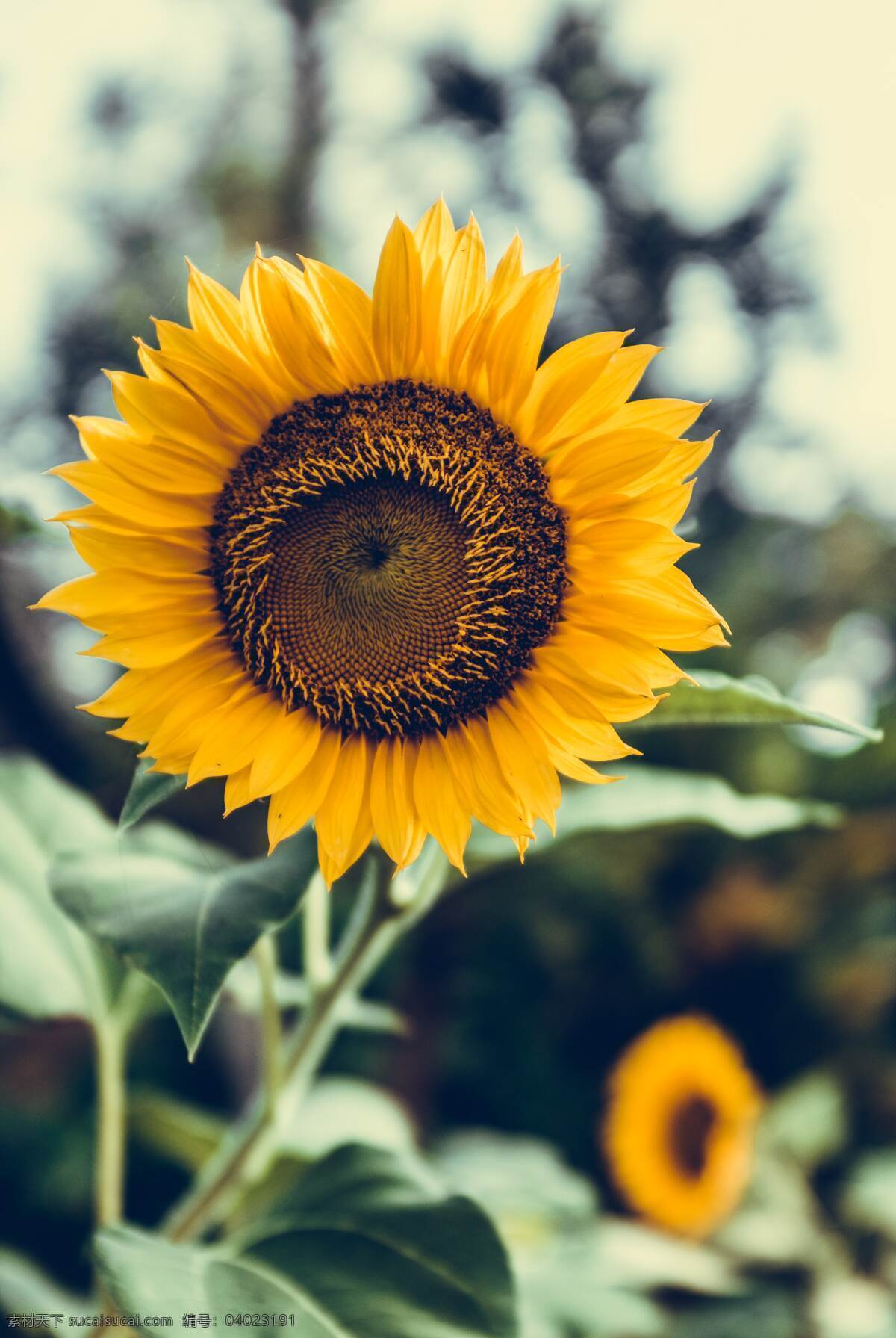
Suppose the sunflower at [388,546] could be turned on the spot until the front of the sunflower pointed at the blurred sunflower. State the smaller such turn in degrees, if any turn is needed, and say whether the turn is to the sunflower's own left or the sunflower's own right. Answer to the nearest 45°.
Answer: approximately 135° to the sunflower's own left

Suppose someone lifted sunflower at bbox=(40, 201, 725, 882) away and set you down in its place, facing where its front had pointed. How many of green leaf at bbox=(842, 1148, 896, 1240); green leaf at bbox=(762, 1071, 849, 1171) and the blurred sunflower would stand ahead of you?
0

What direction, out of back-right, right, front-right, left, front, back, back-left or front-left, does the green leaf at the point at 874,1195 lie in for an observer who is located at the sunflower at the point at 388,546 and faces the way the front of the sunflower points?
back-left

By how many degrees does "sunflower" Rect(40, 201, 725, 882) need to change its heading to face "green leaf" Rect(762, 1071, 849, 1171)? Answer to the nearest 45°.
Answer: approximately 135° to its left

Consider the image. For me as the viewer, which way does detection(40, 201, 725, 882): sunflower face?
facing the viewer
